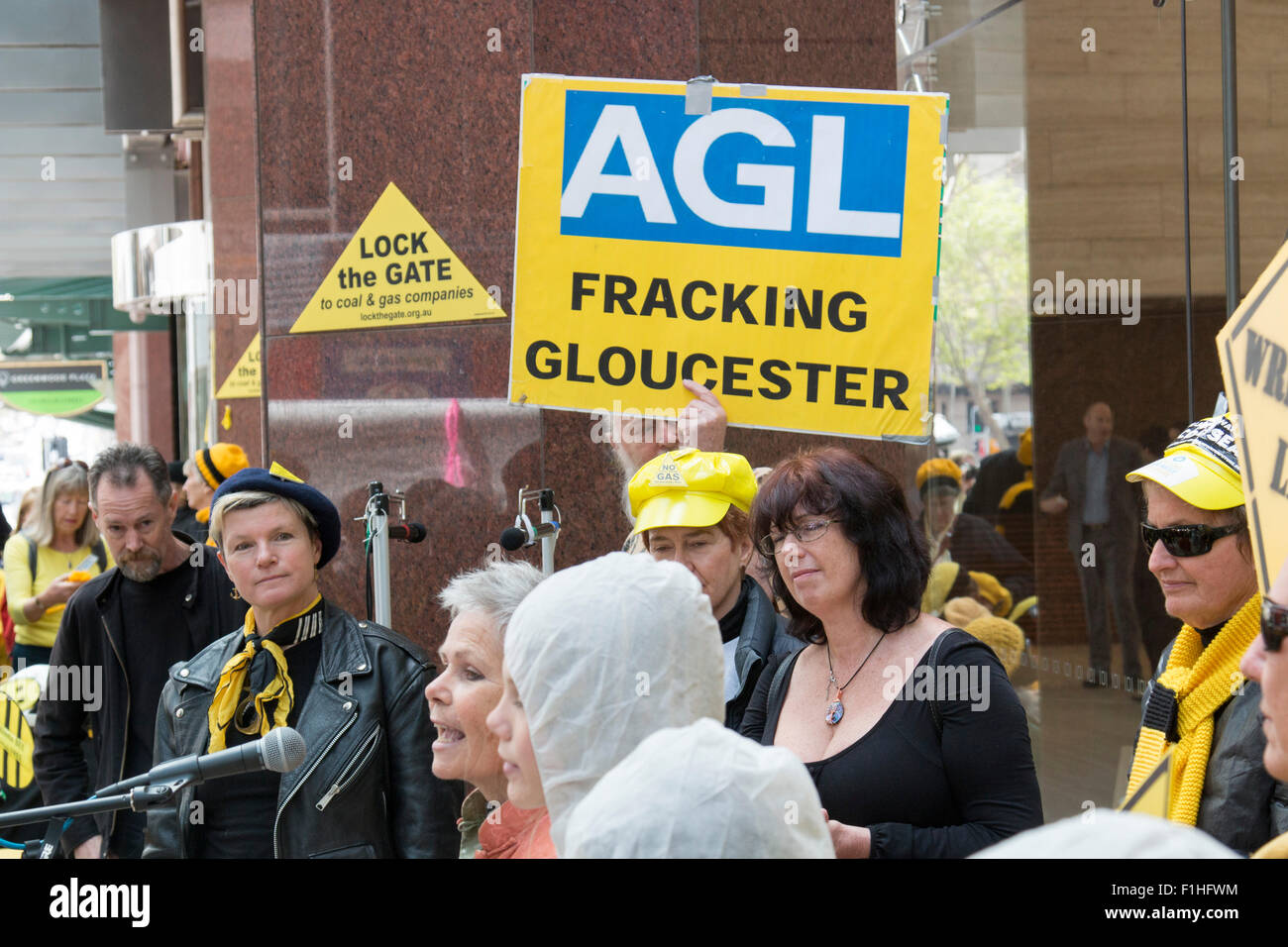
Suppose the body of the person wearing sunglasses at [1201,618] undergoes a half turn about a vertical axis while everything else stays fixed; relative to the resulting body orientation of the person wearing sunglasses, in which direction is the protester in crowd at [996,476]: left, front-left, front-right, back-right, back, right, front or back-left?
front-left

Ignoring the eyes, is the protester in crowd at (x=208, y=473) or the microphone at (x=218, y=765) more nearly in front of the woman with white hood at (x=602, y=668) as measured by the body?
the microphone

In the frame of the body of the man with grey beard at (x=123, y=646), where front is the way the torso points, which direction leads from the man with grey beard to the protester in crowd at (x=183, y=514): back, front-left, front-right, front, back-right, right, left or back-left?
back

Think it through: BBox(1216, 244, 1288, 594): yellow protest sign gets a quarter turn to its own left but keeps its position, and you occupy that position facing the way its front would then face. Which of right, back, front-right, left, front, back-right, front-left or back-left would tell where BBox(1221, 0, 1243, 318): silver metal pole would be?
back-left

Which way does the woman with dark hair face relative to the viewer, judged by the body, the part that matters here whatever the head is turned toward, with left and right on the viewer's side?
facing the viewer and to the left of the viewer

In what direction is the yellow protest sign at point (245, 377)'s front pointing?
toward the camera

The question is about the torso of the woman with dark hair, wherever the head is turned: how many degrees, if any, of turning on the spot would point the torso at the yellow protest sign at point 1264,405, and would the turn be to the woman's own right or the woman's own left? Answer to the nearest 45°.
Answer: approximately 90° to the woman's own left

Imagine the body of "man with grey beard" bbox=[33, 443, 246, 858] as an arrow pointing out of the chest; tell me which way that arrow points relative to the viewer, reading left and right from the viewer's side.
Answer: facing the viewer

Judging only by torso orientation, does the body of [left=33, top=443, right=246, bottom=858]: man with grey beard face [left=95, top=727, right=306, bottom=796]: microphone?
yes

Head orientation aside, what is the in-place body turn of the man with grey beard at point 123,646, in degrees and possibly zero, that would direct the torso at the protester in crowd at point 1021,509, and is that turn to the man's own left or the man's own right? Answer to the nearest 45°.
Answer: approximately 135° to the man's own left

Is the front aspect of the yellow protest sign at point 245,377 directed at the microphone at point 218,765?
yes

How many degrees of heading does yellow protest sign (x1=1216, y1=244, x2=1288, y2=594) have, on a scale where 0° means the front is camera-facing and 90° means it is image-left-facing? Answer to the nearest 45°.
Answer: approximately 45°

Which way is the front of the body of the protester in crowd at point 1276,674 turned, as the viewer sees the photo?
to the viewer's left

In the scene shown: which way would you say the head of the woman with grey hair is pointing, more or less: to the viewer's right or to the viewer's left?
to the viewer's left

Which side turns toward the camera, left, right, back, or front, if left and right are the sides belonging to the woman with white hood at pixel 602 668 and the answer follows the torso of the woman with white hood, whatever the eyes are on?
left

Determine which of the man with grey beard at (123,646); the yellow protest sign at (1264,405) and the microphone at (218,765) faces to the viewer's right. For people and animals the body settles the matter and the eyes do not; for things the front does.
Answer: the microphone

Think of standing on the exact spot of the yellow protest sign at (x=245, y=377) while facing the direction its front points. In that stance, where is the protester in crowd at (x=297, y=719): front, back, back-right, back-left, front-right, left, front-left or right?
front

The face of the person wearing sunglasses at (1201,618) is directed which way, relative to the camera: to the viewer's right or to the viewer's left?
to the viewer's left
